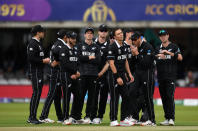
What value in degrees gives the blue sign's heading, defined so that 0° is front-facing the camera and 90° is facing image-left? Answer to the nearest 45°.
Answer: approximately 0°
